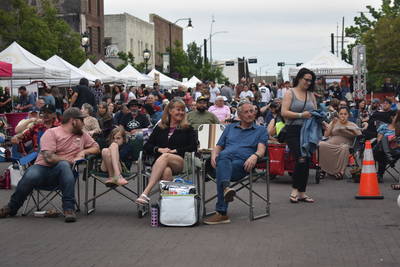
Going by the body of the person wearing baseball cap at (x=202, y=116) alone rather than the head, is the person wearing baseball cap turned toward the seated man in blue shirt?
yes

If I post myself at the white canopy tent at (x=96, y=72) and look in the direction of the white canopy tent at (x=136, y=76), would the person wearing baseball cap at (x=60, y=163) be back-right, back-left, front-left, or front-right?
back-right

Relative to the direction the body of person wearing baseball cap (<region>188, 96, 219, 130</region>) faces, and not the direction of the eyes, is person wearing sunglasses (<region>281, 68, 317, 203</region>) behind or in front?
in front

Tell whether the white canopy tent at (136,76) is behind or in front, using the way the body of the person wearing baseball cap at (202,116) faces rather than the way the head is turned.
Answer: behind

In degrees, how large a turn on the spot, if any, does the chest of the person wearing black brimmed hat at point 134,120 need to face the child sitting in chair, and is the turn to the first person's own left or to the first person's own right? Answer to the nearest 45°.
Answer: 0° — they already face them

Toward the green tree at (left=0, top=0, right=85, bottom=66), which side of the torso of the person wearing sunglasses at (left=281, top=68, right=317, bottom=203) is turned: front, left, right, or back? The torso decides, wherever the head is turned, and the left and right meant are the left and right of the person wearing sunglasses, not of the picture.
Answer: back

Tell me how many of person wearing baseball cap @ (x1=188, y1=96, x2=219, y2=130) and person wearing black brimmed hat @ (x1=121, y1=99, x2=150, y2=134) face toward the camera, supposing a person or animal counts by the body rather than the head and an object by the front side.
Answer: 2

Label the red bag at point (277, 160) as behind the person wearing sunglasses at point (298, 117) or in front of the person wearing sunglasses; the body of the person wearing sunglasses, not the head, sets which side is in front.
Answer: behind

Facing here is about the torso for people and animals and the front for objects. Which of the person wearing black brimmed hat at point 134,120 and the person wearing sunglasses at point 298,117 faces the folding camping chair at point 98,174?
the person wearing black brimmed hat

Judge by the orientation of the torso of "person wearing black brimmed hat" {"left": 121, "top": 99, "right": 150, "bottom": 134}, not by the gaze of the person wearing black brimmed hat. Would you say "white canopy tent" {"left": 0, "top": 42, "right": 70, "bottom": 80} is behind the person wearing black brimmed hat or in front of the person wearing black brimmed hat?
behind

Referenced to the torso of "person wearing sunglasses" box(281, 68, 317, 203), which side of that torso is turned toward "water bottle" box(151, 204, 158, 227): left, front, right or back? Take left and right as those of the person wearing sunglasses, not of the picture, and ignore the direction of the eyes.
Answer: right

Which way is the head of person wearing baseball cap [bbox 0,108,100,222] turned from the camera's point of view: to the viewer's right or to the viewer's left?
to the viewer's right
